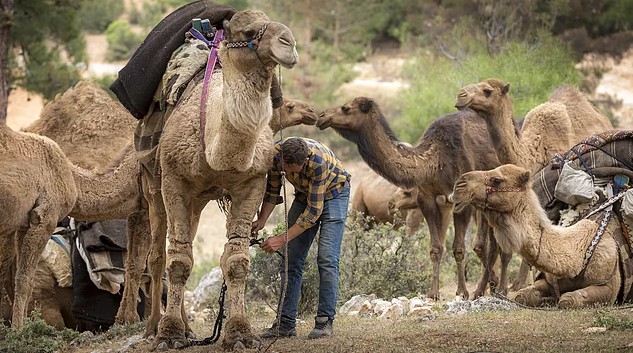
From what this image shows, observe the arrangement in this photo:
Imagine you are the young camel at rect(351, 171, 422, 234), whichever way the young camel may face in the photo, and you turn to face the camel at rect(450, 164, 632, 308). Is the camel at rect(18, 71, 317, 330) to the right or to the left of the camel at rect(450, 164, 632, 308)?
right

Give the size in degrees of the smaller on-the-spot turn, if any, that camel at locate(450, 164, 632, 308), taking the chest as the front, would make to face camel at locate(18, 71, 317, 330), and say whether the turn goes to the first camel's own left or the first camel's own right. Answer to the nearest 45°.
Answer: approximately 45° to the first camel's own right

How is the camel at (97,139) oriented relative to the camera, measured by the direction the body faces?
to the viewer's right

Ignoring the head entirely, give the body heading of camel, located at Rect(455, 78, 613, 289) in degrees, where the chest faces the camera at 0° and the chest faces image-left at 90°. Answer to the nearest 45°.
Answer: approximately 45°

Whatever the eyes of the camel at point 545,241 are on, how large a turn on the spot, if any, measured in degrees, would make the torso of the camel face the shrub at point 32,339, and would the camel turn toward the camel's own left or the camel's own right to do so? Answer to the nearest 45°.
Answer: approximately 45° to the camel's own right

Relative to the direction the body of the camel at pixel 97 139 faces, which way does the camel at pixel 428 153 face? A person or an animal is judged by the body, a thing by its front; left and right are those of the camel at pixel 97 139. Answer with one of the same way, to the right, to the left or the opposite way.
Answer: the opposite way

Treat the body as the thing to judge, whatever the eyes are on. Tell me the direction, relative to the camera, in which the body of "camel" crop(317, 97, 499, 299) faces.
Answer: to the viewer's left

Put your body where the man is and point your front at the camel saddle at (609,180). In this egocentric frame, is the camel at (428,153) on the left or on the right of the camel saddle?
left
